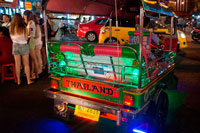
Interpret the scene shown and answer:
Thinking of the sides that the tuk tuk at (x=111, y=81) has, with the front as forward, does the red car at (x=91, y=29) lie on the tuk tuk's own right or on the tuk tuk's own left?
on the tuk tuk's own left

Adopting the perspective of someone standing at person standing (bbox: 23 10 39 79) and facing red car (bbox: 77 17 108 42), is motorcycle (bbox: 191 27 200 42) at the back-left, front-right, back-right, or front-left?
front-right

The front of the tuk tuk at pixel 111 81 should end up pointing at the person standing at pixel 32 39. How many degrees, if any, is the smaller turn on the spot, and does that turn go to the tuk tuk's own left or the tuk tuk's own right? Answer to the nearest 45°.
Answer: approximately 90° to the tuk tuk's own left

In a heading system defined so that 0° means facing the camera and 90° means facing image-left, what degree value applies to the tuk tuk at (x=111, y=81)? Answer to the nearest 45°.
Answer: approximately 225°

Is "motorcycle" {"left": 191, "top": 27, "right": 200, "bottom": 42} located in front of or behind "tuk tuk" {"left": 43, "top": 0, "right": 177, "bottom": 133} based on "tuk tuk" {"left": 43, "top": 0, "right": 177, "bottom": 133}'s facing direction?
in front

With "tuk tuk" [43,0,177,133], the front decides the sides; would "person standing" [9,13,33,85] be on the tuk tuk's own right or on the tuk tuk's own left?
on the tuk tuk's own left

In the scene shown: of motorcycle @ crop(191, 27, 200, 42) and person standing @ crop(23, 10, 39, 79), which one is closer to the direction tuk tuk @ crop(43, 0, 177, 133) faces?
the motorcycle

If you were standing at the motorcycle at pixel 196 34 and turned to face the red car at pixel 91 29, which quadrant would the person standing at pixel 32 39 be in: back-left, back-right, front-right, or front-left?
front-left

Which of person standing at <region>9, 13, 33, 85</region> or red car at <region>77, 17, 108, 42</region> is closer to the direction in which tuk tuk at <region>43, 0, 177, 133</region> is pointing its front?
the red car
